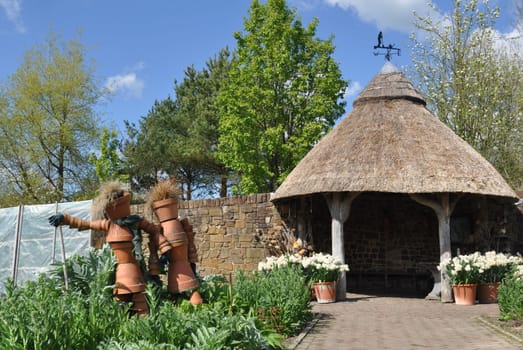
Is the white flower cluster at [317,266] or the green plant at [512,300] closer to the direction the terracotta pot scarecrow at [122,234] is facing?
the green plant

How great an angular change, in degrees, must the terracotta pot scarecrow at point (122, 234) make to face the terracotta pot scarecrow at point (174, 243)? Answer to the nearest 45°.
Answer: approximately 45° to its left

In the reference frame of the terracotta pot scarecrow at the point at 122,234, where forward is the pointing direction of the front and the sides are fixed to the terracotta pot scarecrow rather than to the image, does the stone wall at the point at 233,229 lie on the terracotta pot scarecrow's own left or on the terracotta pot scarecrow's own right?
on the terracotta pot scarecrow's own left

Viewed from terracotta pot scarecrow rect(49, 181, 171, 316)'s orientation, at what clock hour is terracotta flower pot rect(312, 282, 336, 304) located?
The terracotta flower pot is roughly at 9 o'clock from the terracotta pot scarecrow.

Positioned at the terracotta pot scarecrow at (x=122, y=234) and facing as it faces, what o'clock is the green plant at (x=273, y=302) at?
The green plant is roughly at 10 o'clock from the terracotta pot scarecrow.

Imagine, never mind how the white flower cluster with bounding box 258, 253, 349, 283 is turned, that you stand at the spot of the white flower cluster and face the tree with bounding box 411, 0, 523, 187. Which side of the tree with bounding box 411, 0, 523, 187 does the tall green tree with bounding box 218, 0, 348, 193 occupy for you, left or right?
left

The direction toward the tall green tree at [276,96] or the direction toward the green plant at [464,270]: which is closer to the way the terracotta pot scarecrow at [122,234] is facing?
the green plant

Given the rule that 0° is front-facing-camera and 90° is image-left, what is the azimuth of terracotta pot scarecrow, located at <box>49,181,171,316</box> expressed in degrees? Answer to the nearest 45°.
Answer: approximately 315°

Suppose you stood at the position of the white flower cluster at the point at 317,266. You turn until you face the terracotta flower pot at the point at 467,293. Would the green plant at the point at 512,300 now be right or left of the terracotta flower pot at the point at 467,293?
right

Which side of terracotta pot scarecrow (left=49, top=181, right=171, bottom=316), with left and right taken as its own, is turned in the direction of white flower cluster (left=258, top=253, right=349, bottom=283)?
left
